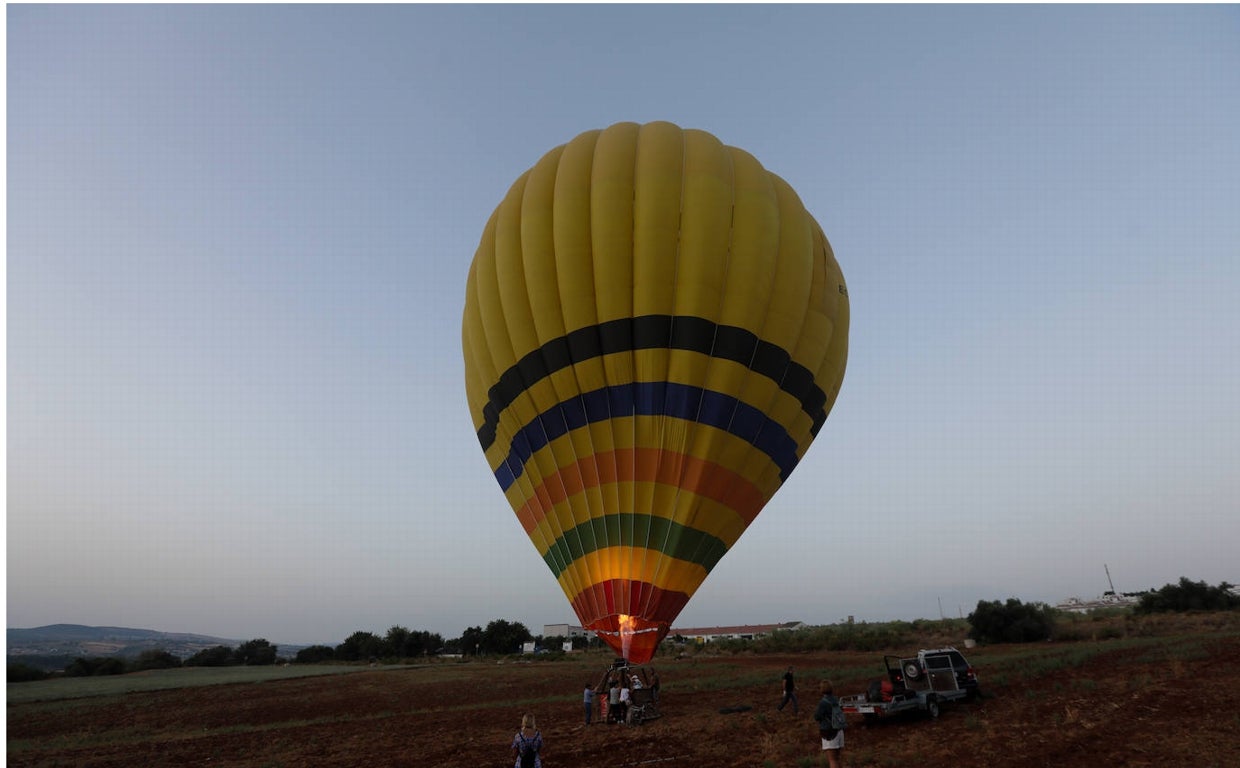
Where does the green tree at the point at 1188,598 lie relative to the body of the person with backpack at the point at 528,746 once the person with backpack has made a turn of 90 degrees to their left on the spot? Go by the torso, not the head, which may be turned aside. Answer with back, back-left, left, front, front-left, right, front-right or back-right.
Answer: back-right

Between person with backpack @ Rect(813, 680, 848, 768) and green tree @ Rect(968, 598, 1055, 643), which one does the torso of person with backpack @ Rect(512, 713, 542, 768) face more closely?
the green tree

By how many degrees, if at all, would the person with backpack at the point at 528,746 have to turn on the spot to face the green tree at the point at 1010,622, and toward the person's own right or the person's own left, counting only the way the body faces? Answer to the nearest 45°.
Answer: approximately 45° to the person's own right

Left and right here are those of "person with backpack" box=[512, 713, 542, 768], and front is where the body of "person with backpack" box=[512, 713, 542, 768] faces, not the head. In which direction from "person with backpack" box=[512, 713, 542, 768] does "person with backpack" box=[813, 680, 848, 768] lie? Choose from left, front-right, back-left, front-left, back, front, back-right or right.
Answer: right

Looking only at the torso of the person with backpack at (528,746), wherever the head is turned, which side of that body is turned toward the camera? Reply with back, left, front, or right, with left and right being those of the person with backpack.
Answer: back
